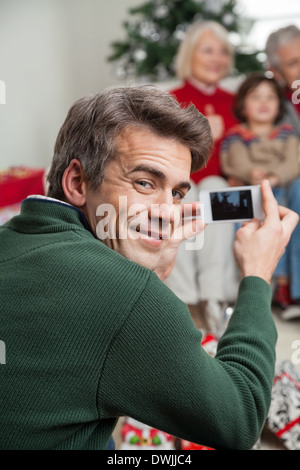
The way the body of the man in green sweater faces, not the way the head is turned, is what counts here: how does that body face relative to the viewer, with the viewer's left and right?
facing away from the viewer and to the right of the viewer

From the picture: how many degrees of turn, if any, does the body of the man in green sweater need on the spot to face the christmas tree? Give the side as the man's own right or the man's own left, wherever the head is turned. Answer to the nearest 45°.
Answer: approximately 45° to the man's own left

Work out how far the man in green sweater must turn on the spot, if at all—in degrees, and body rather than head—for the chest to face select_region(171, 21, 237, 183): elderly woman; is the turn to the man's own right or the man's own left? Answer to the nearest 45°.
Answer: approximately 45° to the man's own left

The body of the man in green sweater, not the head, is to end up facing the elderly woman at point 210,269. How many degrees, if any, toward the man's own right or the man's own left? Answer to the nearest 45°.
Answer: approximately 45° to the man's own left
